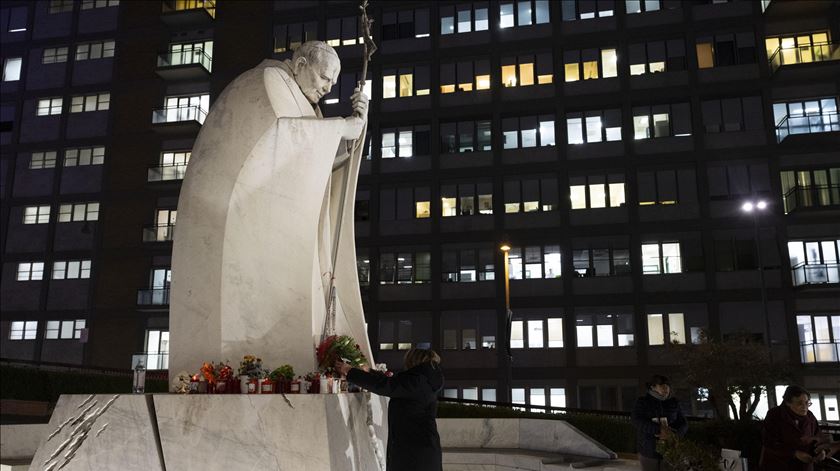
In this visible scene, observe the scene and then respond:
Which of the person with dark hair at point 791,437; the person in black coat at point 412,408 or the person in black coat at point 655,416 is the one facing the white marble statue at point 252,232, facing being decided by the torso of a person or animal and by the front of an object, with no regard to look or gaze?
the person in black coat at point 412,408

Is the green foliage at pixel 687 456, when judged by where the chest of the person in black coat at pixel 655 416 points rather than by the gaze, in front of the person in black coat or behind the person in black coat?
in front

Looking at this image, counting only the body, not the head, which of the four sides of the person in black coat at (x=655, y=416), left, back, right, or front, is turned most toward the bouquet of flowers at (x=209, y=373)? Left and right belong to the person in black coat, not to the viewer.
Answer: right

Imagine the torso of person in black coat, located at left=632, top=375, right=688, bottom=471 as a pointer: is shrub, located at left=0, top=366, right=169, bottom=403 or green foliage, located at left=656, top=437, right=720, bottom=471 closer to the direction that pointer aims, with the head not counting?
the green foliage

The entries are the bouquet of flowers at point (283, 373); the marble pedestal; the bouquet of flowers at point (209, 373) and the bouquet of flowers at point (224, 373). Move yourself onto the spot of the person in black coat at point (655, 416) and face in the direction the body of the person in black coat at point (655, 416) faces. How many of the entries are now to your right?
4

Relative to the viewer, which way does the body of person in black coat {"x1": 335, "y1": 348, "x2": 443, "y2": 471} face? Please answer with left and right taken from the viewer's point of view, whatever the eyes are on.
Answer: facing away from the viewer and to the left of the viewer

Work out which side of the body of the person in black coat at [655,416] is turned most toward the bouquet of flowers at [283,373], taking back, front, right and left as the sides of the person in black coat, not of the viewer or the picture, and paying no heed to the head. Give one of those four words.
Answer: right

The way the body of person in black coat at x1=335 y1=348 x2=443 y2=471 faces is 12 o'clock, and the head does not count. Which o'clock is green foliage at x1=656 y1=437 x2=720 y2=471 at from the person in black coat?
The green foliage is roughly at 5 o'clock from the person in black coat.

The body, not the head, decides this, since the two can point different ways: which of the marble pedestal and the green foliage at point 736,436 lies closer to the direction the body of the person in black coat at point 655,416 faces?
the marble pedestal

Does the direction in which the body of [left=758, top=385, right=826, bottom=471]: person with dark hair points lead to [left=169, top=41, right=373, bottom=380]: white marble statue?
no

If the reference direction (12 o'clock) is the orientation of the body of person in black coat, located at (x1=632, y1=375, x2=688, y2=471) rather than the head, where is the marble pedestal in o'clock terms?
The marble pedestal is roughly at 3 o'clock from the person in black coat.

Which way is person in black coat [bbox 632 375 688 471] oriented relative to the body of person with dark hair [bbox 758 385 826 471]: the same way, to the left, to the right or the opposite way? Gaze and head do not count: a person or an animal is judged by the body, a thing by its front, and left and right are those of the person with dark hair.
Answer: the same way

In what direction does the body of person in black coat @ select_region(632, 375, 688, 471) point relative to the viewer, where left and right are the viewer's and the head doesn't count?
facing the viewer and to the right of the viewer
